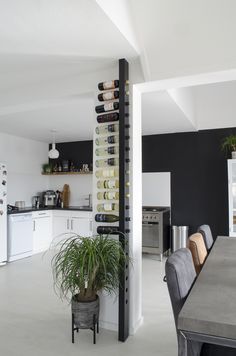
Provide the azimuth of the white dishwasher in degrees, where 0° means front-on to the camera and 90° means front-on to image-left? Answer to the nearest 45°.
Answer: approximately 315°

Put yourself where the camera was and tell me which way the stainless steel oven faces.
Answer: facing the viewer and to the left of the viewer

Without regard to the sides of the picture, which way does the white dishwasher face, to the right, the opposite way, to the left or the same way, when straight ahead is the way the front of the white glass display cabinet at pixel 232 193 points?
to the left

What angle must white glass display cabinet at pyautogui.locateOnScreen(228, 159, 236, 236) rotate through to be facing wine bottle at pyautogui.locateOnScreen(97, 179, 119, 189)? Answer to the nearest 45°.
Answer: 0° — it already faces it

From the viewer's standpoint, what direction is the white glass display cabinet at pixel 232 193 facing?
toward the camera

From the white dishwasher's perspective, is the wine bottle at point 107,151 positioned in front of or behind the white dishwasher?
in front

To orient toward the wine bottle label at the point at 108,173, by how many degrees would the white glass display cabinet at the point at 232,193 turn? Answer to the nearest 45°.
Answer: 0° — it already faces it

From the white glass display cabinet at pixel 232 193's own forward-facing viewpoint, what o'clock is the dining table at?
The dining table is roughly at 12 o'clock from the white glass display cabinet.

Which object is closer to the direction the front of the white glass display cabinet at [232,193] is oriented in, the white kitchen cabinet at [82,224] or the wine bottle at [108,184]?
the wine bottle

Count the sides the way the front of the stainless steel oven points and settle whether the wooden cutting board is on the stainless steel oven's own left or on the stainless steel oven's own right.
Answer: on the stainless steel oven's own right

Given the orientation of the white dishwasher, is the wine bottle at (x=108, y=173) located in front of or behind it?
in front
